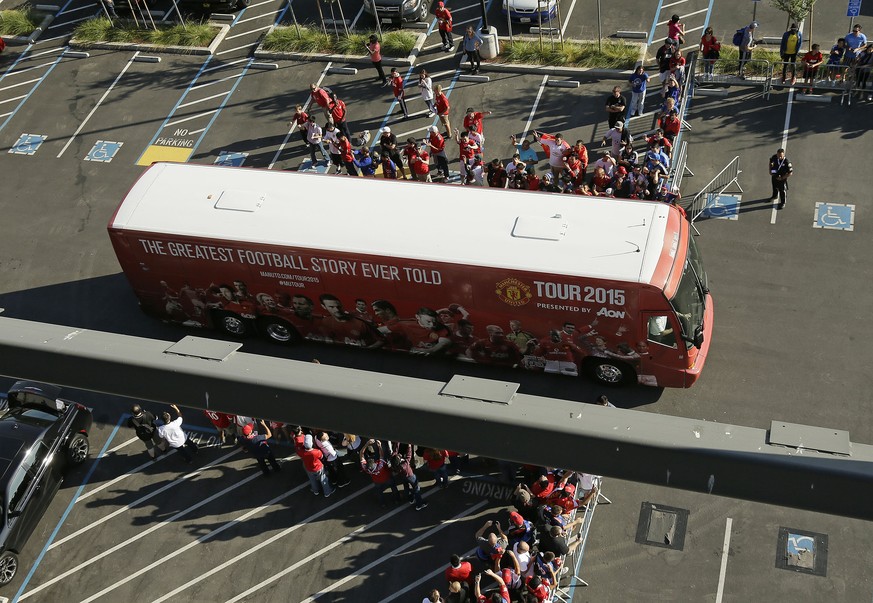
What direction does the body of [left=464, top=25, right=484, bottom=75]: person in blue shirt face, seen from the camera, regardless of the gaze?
toward the camera

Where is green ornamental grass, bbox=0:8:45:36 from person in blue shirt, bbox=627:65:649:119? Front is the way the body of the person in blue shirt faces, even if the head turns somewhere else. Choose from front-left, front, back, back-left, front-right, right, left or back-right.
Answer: right

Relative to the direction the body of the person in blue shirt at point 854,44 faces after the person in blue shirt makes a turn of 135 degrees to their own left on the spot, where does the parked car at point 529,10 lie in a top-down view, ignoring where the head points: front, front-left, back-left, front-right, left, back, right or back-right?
back

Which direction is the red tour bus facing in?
to the viewer's right

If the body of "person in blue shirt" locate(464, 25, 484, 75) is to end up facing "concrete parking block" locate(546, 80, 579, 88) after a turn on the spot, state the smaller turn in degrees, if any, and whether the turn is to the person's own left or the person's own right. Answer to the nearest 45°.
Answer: approximately 90° to the person's own left

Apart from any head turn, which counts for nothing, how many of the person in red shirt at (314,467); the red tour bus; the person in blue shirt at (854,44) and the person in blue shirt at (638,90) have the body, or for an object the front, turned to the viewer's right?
1

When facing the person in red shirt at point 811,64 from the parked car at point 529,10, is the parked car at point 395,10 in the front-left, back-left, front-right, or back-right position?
back-right

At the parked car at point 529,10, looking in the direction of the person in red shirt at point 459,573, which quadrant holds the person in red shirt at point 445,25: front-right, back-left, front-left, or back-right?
front-right

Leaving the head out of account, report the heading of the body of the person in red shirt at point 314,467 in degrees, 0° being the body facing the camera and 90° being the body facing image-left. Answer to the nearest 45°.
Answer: approximately 180°

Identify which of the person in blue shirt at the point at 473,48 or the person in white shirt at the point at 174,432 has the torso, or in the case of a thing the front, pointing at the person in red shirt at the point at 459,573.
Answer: the person in blue shirt

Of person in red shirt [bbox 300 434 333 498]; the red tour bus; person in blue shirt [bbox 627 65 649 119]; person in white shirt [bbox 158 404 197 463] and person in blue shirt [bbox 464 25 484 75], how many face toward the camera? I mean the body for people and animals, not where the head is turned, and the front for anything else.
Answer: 2

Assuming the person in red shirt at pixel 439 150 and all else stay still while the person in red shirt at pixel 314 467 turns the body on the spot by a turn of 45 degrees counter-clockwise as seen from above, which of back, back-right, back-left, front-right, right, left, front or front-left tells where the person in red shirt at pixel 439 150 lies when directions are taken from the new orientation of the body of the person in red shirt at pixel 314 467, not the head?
right

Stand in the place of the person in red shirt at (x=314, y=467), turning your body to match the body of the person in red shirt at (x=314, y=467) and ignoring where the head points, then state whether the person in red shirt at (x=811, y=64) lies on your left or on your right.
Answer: on your right

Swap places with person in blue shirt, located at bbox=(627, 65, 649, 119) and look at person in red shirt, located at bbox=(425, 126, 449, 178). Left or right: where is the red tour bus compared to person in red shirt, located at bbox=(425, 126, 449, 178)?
left

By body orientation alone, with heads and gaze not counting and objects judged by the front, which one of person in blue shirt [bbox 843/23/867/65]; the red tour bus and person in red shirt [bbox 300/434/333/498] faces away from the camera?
the person in red shirt

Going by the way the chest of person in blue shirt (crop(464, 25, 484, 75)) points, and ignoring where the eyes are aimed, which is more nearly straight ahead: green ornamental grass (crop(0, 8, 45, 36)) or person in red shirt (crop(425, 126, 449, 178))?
the person in red shirt

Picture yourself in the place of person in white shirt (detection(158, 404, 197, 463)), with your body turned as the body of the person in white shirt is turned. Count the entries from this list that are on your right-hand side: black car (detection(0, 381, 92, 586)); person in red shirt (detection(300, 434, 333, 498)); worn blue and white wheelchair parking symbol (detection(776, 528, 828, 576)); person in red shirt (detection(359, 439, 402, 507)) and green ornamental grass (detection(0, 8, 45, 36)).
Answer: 3
